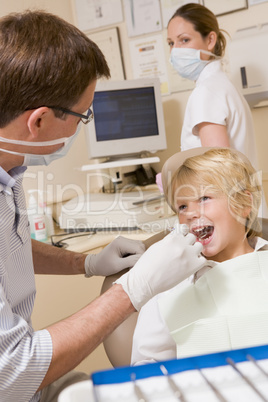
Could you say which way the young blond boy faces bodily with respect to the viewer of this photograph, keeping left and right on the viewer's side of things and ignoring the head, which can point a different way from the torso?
facing the viewer and to the left of the viewer

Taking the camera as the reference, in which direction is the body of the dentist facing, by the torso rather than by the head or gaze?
to the viewer's right

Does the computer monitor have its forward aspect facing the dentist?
yes

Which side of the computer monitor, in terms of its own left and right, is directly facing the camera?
front

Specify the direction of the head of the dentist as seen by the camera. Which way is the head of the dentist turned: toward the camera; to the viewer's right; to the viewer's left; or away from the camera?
to the viewer's right

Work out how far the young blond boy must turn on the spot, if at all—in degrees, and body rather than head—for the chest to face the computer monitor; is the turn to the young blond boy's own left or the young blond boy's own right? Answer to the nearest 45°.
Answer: approximately 135° to the young blond boy's own right

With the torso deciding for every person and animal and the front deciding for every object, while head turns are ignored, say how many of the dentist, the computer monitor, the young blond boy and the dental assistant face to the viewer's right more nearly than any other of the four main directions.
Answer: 1

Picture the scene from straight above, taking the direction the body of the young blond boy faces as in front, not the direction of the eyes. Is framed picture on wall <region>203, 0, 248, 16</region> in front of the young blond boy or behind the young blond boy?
behind

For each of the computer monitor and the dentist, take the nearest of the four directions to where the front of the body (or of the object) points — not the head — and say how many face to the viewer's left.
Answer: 0

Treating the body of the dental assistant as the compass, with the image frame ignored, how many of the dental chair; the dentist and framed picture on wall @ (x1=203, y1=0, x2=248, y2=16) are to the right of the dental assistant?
1

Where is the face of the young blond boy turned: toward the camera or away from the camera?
toward the camera

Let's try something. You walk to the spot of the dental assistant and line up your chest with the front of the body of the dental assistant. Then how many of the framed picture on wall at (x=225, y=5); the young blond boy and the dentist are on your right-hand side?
1
